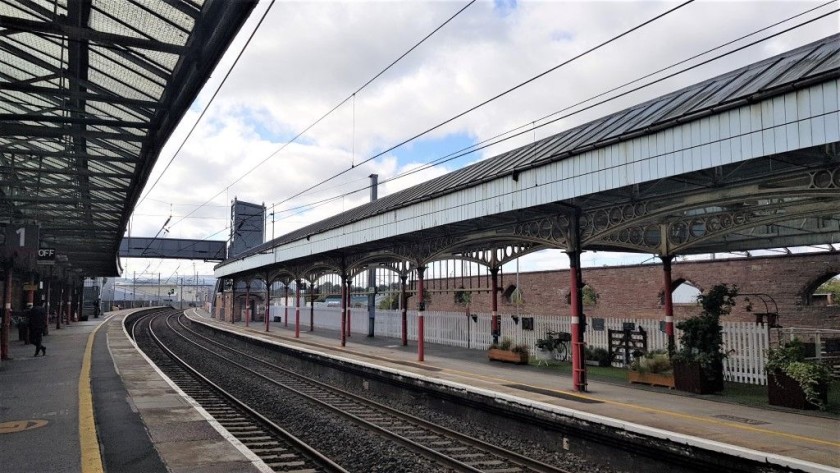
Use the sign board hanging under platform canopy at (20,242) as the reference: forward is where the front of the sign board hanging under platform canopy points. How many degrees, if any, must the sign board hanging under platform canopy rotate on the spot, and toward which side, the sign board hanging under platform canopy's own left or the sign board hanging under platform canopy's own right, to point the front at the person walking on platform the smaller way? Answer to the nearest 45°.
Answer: approximately 180°

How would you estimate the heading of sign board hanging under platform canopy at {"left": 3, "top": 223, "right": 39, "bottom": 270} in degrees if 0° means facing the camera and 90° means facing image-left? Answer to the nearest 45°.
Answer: approximately 0°
